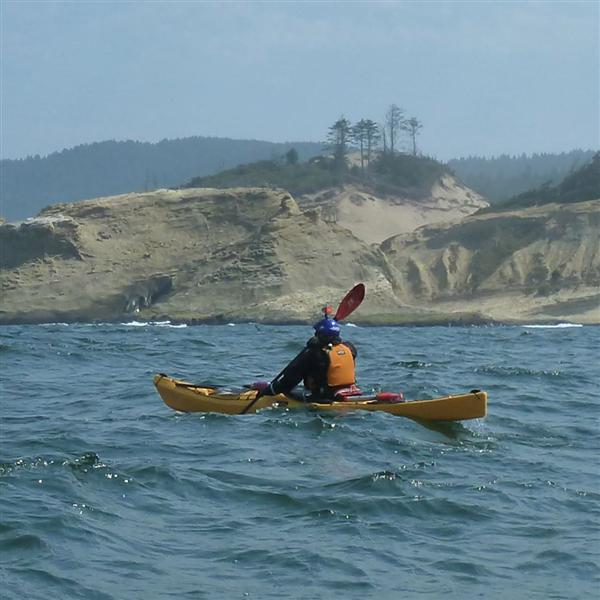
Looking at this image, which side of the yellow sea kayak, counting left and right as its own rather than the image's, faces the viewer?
left
